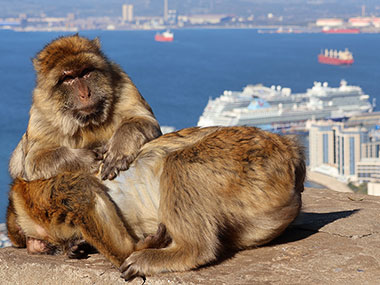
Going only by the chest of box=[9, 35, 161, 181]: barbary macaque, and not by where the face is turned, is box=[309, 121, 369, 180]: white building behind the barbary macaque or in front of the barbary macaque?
behind

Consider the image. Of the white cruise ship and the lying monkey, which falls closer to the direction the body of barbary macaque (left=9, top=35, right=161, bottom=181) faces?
the lying monkey

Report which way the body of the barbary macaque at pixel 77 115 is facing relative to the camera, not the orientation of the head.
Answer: toward the camera

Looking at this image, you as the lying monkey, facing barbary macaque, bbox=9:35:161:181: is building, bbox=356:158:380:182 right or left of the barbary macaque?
right

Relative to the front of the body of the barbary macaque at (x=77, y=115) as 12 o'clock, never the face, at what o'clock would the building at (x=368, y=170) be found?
The building is roughly at 7 o'clock from the barbary macaque.

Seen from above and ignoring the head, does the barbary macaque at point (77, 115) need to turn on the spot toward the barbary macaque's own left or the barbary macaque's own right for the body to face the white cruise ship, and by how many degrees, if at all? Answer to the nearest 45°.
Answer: approximately 180°
